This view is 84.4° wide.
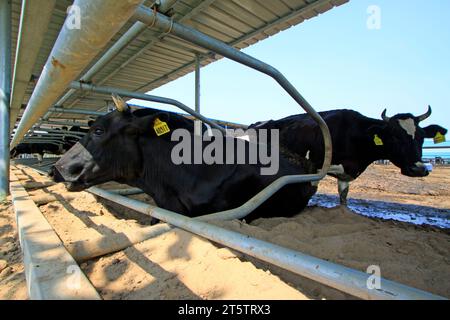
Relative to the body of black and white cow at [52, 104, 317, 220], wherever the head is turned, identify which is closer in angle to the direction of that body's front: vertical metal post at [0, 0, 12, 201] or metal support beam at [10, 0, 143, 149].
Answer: the vertical metal post

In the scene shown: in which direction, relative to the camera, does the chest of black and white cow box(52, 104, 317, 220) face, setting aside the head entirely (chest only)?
to the viewer's left

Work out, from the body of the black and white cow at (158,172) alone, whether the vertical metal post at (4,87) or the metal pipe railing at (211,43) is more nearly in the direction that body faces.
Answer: the vertical metal post

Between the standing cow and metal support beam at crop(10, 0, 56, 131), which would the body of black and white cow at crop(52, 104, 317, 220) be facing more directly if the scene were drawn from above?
the metal support beam

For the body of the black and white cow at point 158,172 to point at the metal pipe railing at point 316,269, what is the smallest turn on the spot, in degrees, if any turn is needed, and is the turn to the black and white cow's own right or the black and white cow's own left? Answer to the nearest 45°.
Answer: approximately 90° to the black and white cow's own left

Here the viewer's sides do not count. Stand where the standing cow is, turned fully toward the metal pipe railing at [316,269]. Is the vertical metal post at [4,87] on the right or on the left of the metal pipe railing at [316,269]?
right
